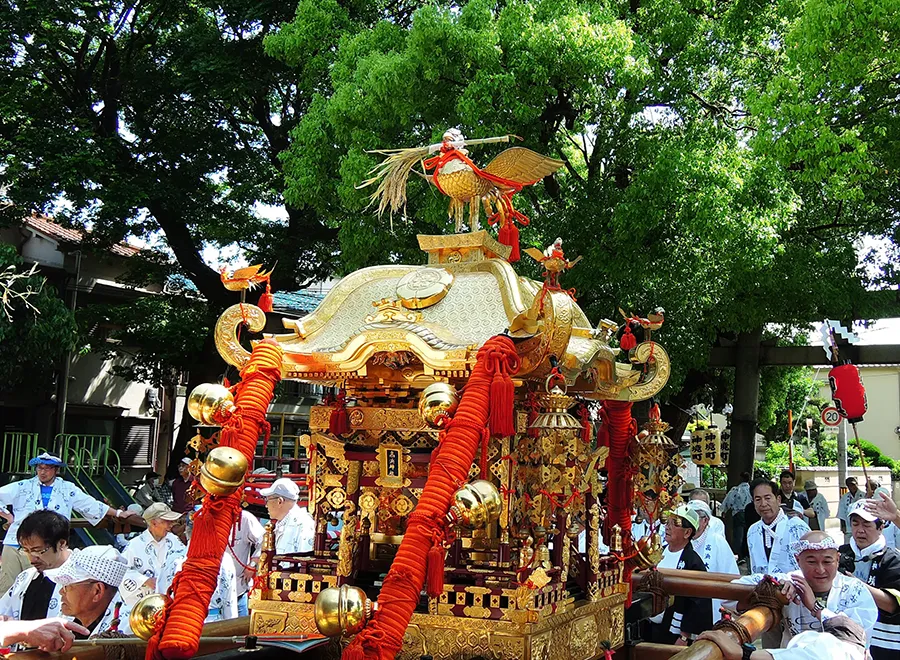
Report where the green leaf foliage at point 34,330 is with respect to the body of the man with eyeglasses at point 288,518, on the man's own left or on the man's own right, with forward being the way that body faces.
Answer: on the man's own right

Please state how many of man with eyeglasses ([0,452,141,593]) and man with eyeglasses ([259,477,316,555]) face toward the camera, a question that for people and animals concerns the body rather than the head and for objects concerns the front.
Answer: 1

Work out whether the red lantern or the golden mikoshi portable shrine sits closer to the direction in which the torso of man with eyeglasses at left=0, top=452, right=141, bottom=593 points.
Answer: the golden mikoshi portable shrine

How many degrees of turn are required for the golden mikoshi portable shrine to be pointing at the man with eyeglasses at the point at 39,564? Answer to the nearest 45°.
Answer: approximately 45° to its right

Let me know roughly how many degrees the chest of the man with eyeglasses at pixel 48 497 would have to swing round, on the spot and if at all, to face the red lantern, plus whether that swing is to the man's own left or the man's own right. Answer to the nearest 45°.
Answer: approximately 45° to the man's own left

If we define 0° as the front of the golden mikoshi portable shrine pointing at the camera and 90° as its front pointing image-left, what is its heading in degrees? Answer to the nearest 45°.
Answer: approximately 45°

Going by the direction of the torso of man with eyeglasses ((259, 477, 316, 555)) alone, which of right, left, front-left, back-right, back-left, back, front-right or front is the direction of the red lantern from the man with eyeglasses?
back

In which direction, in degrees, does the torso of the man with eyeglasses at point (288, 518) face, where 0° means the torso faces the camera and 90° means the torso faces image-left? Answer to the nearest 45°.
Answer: approximately 90°

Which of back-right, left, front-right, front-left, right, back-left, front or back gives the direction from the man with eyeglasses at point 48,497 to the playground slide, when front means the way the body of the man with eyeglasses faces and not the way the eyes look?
back

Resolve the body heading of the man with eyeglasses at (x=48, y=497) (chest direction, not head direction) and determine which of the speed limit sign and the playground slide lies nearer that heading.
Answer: the speed limit sign

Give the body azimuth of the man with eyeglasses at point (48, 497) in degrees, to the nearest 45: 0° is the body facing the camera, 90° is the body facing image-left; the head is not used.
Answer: approximately 0°
